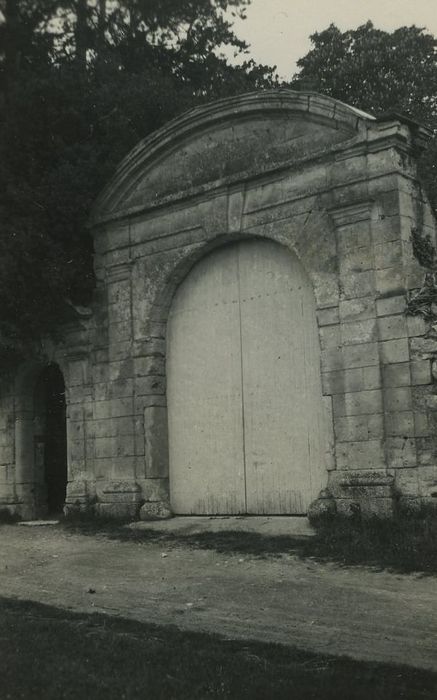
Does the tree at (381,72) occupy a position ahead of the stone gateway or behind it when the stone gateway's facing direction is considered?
behind
